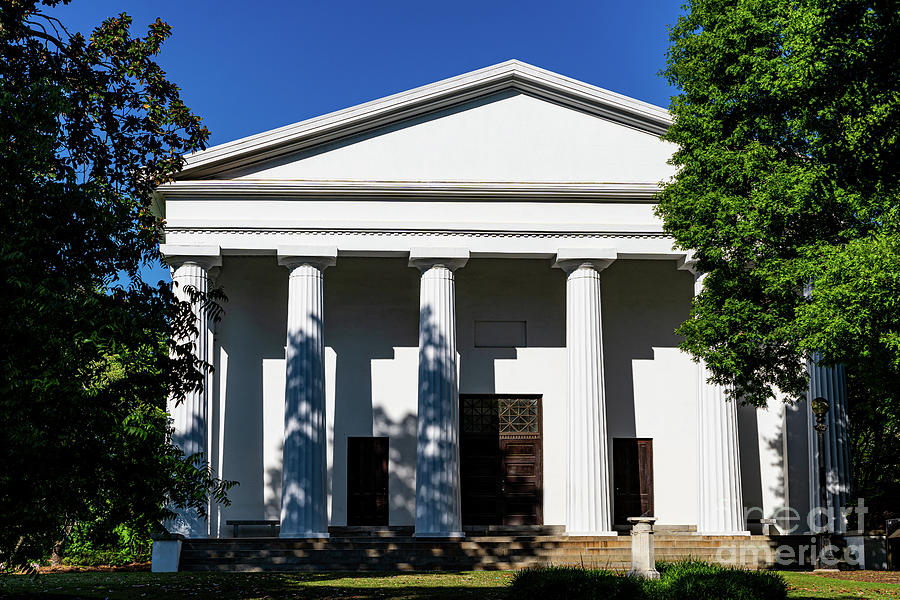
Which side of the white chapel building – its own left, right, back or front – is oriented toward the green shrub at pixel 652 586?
front

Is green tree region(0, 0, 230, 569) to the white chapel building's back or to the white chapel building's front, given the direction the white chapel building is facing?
to the front

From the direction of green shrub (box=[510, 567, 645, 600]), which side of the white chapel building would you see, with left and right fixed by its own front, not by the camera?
front

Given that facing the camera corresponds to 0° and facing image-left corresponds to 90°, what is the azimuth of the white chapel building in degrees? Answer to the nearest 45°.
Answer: approximately 0°

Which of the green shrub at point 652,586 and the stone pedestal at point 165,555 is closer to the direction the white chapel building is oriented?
the green shrub

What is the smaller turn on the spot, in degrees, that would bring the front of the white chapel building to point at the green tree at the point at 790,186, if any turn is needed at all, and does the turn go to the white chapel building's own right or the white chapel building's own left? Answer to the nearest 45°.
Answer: approximately 45° to the white chapel building's own left
